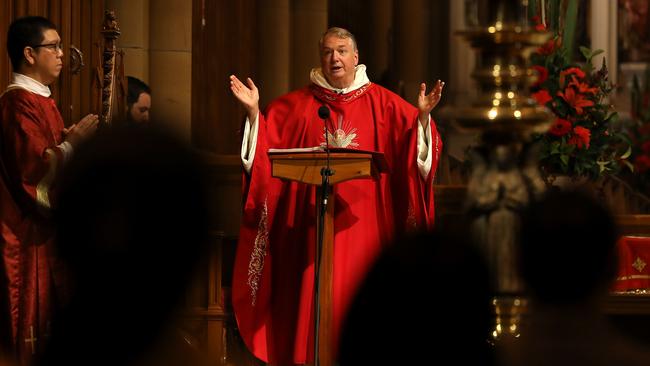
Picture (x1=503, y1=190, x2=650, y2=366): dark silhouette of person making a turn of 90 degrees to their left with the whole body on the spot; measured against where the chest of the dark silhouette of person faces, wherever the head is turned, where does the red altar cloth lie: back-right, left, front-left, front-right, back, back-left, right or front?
right

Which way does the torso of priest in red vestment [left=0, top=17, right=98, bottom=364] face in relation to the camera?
to the viewer's right

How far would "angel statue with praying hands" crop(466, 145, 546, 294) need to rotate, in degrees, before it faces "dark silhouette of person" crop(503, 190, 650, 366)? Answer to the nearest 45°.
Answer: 0° — it already faces them

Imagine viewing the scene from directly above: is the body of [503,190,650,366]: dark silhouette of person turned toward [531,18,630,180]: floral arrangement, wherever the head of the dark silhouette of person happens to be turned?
yes

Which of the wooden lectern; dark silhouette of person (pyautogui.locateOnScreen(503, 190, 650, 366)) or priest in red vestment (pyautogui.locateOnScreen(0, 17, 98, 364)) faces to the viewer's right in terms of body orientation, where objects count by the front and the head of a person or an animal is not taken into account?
the priest in red vestment

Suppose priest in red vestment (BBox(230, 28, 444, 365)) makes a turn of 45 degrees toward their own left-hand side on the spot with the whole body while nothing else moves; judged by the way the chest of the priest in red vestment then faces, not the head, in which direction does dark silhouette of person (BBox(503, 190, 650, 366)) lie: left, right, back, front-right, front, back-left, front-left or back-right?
front-right

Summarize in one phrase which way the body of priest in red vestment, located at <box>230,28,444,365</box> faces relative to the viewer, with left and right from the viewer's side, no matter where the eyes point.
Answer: facing the viewer

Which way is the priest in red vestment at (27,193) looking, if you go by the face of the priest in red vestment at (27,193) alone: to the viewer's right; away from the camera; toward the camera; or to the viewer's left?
to the viewer's right

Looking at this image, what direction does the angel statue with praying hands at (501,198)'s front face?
toward the camera

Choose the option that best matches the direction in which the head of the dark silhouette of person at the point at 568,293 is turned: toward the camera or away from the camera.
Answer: away from the camera

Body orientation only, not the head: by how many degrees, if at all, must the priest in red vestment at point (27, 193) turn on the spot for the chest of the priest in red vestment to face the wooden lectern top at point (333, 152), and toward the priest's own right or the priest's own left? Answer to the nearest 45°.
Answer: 0° — they already face it

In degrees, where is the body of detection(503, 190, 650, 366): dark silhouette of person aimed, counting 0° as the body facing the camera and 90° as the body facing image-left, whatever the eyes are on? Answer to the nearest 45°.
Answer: approximately 180°
